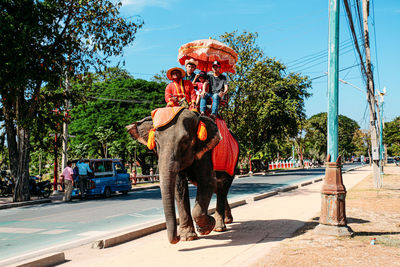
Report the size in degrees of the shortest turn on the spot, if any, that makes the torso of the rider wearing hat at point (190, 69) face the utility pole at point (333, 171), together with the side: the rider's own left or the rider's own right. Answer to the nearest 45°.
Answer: approximately 90° to the rider's own left

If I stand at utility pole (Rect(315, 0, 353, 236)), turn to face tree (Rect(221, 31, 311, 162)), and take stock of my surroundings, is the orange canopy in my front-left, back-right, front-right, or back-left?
front-left

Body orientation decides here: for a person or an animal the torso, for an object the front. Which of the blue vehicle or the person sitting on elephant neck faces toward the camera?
the person sitting on elephant neck

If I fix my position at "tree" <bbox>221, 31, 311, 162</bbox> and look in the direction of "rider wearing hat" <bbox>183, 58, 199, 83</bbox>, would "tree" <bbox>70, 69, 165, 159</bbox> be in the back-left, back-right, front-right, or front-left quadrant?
front-right

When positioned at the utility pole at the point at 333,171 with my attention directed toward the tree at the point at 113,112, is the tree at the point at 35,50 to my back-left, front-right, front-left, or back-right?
front-left

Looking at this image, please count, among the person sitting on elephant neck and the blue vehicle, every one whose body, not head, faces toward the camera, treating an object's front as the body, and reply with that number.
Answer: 1

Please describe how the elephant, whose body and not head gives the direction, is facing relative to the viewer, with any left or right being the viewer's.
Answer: facing the viewer and to the left of the viewer

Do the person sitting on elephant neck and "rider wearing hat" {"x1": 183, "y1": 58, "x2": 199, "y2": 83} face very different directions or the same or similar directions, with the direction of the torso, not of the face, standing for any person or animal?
same or similar directions

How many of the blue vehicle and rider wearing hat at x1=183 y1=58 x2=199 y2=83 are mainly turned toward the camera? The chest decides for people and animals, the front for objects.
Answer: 1

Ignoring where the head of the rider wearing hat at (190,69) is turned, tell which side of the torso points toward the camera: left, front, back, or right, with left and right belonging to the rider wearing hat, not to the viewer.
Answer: front

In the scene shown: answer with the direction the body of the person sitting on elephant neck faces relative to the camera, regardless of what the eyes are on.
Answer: toward the camera

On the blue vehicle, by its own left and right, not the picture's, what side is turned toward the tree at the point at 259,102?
front

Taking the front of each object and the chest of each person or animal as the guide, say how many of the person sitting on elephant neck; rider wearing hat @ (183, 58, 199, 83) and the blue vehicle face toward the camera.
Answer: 2
